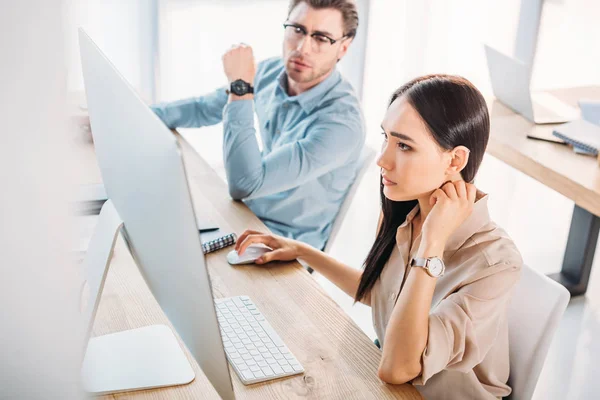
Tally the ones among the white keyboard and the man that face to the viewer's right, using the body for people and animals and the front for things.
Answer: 1

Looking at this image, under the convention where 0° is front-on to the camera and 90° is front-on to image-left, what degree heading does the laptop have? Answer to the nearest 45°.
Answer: approximately 225°

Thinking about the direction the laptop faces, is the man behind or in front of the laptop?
behind

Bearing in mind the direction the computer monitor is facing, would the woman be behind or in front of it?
in front

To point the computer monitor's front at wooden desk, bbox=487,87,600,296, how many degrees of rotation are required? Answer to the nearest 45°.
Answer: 0° — it already faces it

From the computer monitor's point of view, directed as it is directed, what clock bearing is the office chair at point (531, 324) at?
The office chair is roughly at 1 o'clock from the computer monitor.

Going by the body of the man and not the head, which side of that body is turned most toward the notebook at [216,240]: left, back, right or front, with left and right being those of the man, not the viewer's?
front

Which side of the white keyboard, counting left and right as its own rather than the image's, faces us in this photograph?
right
